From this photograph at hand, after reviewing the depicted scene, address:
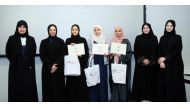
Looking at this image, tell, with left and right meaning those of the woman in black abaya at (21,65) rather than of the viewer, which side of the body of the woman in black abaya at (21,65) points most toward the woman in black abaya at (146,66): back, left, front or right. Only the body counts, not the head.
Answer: left

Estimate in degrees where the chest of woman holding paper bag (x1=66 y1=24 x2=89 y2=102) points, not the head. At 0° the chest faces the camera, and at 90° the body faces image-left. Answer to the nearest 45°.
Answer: approximately 0°

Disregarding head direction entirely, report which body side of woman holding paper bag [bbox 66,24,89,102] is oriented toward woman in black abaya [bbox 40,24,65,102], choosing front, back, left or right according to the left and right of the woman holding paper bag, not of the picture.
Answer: right

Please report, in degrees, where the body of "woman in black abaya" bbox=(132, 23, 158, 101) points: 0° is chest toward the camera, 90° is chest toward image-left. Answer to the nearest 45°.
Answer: approximately 0°
